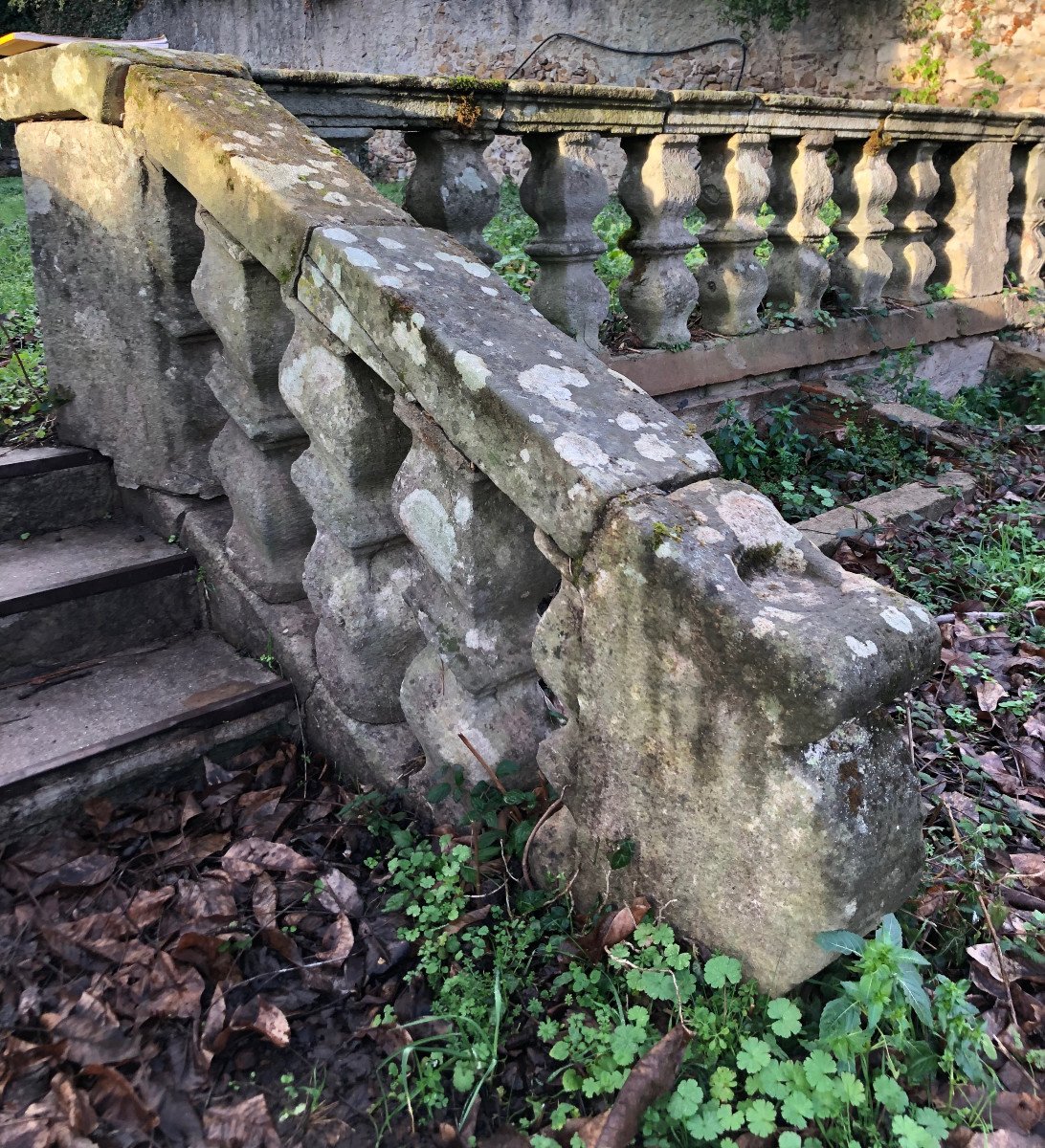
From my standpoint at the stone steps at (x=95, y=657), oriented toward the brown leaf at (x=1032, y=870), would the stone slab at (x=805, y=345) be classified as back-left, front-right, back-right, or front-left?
front-left

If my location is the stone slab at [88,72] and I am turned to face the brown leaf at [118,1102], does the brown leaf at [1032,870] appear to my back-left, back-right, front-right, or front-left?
front-left

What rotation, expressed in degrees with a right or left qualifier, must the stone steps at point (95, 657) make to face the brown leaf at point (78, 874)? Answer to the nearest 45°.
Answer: approximately 45° to its right

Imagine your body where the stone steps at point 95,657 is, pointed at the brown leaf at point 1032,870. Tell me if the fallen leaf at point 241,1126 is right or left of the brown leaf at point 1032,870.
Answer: right

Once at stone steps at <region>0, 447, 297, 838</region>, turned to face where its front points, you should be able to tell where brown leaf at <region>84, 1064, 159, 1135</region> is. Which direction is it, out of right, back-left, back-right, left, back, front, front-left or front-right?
front-right

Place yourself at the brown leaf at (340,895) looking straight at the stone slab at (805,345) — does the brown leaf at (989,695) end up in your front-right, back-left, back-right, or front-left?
front-right

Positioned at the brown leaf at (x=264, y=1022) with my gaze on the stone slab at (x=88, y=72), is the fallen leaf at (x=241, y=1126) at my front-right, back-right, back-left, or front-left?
back-left

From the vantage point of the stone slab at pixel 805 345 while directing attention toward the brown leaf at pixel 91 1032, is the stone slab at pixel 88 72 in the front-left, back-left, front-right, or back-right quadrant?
front-right

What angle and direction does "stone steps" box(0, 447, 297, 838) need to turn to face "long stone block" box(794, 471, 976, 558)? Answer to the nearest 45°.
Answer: approximately 45° to its left

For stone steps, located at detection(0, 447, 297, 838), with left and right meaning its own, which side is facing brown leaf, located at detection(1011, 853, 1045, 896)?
front

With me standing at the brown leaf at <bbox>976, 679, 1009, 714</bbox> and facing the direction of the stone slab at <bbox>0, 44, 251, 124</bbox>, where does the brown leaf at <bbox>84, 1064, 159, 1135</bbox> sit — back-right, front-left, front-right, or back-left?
front-left
